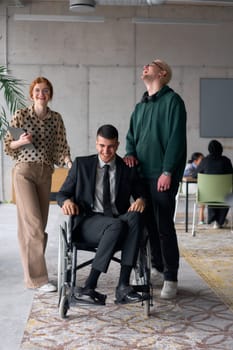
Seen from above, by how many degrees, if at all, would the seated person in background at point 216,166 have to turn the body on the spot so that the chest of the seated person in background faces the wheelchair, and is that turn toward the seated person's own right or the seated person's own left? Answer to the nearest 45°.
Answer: approximately 180°

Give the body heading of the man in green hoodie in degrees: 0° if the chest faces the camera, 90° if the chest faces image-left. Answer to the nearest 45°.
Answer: approximately 45°

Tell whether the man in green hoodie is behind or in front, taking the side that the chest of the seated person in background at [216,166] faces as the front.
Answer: behind

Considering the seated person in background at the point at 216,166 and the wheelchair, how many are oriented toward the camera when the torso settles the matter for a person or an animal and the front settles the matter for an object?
1

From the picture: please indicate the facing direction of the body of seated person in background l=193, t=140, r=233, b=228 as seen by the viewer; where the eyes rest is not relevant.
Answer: away from the camera

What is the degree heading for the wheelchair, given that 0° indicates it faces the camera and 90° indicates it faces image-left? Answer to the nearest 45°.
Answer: approximately 0°

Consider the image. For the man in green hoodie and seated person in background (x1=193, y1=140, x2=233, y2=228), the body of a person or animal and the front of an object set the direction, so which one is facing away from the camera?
the seated person in background

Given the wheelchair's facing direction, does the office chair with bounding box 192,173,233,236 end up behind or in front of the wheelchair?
behind

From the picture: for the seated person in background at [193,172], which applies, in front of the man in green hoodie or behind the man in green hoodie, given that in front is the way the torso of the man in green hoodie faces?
behind

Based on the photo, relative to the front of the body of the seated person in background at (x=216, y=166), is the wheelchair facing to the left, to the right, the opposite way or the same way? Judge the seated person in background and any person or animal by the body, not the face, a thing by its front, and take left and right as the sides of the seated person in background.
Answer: the opposite way

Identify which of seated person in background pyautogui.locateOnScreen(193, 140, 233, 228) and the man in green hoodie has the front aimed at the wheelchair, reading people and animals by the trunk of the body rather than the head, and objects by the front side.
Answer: the man in green hoodie

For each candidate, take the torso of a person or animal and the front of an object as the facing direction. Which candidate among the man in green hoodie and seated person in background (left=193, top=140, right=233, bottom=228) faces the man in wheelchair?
the man in green hoodie

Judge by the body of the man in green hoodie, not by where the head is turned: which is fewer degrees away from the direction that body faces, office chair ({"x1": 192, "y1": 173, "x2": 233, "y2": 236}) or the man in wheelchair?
the man in wheelchair

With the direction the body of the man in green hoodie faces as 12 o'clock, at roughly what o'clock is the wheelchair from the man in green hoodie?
The wheelchair is roughly at 12 o'clock from the man in green hoodie.
